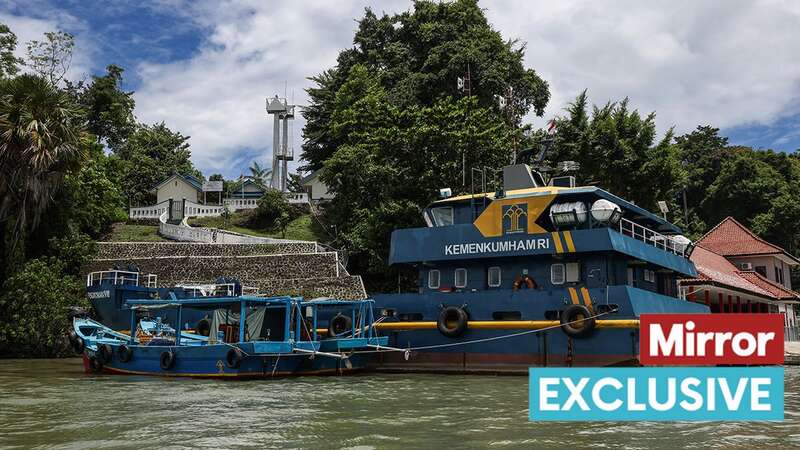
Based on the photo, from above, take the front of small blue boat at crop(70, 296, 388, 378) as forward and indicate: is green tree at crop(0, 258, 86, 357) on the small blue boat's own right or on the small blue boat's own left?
on the small blue boat's own right

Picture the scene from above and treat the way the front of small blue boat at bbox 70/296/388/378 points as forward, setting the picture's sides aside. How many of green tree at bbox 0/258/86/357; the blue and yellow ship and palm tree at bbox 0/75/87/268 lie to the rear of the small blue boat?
1

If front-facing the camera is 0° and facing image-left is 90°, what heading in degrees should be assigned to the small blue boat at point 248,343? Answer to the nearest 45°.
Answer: approximately 90°

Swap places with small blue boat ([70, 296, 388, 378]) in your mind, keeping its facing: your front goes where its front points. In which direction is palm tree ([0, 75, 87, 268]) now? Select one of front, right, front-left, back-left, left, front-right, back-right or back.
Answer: front-right

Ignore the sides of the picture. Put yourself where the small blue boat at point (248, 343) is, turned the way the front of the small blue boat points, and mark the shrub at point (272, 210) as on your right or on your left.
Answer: on your right

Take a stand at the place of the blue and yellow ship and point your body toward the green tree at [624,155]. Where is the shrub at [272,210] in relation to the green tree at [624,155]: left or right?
left

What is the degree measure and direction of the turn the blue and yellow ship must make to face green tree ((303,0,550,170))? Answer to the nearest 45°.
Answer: approximately 45° to its right

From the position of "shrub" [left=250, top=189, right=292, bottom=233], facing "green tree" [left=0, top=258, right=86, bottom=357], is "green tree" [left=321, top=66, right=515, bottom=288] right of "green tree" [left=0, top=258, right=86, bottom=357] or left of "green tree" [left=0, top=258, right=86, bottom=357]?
left

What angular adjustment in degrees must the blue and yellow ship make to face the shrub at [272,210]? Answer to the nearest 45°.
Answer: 0° — it already faces it

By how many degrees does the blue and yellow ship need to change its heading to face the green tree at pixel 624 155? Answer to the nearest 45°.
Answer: approximately 45° to its right

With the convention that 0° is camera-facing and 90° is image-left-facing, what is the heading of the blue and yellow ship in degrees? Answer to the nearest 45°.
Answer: approximately 135°

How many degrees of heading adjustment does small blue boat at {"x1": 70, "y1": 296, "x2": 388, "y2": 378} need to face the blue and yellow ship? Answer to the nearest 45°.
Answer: approximately 180°

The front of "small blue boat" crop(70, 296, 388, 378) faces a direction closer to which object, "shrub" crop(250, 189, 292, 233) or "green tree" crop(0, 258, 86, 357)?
the green tree
